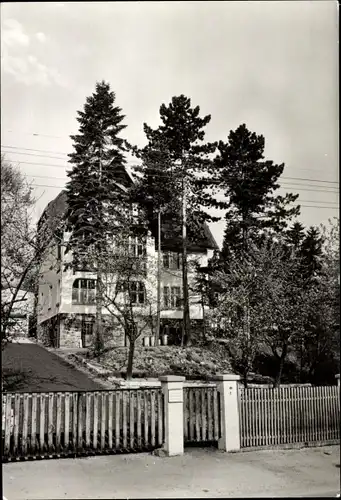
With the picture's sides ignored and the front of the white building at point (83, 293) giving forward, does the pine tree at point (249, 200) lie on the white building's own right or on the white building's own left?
on the white building's own left

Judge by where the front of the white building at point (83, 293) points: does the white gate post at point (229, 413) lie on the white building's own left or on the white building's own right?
on the white building's own left

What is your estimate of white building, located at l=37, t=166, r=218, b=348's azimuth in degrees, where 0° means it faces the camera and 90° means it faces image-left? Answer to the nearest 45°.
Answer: approximately 0°

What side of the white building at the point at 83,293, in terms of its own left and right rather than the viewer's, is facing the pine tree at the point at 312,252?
left

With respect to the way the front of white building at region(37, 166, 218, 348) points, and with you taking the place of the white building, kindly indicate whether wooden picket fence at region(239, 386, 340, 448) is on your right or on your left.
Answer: on your left

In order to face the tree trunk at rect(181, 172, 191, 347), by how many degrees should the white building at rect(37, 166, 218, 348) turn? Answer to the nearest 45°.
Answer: approximately 90° to its left
